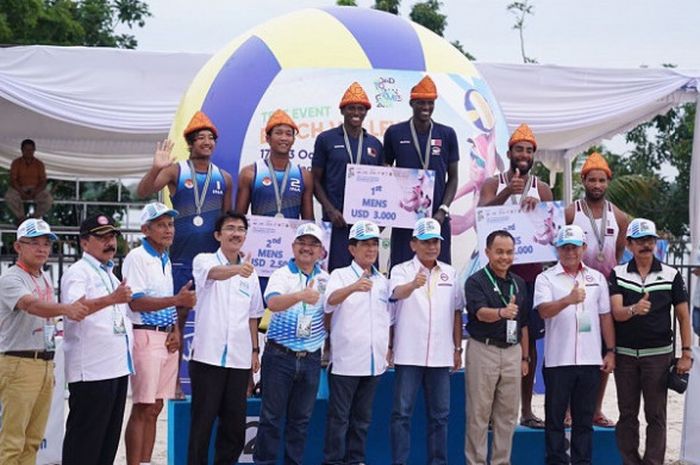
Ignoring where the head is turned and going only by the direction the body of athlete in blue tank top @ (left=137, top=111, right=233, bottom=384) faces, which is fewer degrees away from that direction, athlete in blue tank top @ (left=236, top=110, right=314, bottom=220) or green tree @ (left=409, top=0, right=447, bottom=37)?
the athlete in blue tank top

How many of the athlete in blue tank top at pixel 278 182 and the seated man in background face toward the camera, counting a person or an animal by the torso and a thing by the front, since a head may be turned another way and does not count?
2

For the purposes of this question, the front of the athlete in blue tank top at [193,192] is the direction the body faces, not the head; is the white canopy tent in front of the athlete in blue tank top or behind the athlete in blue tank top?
behind

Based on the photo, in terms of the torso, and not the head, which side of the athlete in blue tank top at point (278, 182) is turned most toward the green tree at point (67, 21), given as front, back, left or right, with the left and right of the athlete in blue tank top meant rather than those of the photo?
back

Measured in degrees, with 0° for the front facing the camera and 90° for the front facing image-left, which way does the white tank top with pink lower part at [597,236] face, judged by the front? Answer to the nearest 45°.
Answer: approximately 0°

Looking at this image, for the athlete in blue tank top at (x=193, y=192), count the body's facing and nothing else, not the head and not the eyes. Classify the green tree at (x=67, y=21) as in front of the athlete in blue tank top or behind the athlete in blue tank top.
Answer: behind
